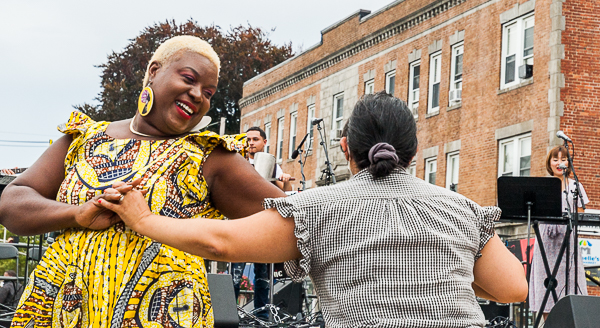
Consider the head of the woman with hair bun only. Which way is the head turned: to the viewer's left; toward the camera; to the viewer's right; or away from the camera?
away from the camera

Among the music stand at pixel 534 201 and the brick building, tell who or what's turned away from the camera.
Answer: the music stand

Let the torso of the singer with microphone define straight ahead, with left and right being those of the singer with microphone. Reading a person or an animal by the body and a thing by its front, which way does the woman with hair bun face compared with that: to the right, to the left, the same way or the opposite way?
the opposite way

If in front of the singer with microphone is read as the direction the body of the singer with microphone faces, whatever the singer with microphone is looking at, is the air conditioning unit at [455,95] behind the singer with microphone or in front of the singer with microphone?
behind

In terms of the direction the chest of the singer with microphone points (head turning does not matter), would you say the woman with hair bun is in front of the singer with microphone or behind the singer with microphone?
in front

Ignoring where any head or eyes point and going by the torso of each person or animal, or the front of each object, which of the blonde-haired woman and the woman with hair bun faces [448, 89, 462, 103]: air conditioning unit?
the woman with hair bun

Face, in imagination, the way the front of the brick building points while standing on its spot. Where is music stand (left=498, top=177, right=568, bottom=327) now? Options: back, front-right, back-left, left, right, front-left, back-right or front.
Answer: front-left

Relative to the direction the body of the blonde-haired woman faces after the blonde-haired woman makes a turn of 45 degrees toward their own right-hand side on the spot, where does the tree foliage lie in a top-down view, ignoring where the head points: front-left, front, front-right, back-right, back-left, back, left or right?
back-right

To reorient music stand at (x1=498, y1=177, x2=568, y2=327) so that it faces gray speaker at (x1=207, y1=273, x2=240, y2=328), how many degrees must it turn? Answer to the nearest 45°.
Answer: approximately 135° to its left

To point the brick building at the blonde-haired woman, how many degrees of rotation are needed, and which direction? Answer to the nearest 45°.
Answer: approximately 45° to its left

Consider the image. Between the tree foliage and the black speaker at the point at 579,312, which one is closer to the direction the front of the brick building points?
the black speaker

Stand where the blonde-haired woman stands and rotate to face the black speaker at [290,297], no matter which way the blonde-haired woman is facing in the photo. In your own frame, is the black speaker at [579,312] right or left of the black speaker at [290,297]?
right

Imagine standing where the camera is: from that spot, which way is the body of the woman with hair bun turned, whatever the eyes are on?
away from the camera
